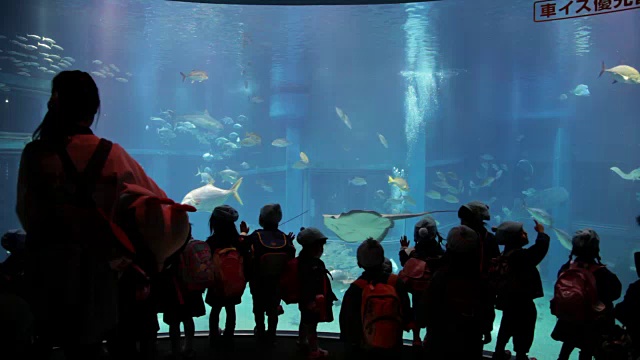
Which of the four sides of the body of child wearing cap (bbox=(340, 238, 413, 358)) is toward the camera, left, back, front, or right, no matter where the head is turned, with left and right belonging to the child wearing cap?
back

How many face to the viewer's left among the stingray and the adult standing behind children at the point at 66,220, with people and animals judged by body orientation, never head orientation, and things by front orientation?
1

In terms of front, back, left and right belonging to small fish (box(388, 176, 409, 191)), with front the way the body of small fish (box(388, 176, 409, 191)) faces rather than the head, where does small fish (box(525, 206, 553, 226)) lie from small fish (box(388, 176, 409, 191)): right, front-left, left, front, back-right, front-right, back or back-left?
front

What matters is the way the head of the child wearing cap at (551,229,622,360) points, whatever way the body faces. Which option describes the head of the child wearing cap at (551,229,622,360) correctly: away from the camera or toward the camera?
away from the camera

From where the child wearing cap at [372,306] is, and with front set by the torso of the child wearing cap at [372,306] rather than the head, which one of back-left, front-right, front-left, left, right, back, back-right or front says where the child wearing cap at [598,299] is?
right

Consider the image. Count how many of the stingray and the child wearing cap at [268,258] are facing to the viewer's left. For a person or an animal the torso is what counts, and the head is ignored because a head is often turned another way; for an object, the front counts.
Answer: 1

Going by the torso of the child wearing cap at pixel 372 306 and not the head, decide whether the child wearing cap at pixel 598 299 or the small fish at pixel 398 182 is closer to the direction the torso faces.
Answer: the small fish

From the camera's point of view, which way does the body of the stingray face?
to the viewer's left

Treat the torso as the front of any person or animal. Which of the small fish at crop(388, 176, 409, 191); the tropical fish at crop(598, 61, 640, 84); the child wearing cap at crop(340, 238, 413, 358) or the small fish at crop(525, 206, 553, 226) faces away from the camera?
the child wearing cap

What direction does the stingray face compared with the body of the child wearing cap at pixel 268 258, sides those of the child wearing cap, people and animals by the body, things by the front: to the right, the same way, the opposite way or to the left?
to the left

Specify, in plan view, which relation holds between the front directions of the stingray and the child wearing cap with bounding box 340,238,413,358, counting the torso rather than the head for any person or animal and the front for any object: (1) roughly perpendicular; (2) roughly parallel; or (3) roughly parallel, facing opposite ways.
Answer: roughly perpendicular

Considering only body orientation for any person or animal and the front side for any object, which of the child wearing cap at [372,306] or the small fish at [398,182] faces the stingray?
the child wearing cap
